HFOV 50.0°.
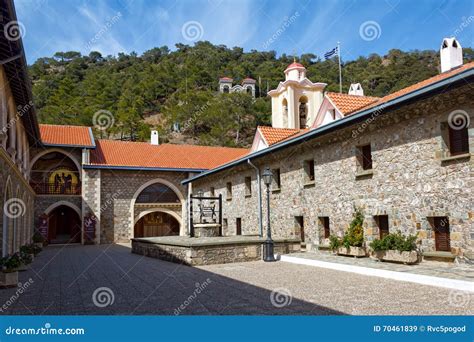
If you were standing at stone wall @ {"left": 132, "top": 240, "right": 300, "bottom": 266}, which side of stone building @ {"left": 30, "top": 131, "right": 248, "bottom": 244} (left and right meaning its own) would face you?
front

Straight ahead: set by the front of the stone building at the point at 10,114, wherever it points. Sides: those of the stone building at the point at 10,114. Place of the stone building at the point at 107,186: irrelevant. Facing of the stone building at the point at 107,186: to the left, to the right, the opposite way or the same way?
to the right

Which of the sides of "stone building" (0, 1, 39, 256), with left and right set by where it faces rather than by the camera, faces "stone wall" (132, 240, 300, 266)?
front

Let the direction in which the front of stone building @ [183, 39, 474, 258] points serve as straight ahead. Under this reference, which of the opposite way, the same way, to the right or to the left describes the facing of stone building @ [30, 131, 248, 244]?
to the left

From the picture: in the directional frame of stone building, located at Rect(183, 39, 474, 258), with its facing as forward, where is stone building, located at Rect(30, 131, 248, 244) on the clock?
stone building, located at Rect(30, 131, 248, 244) is roughly at 3 o'clock from stone building, located at Rect(183, 39, 474, 258).

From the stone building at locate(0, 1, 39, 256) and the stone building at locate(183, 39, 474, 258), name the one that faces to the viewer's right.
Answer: the stone building at locate(0, 1, 39, 256)

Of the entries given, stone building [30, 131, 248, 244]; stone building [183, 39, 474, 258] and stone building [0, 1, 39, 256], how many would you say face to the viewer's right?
1

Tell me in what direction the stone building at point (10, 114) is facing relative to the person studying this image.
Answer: facing to the right of the viewer

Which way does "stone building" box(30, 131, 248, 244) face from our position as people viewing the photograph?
facing the viewer

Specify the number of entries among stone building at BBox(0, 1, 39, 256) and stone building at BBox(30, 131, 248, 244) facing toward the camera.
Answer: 1

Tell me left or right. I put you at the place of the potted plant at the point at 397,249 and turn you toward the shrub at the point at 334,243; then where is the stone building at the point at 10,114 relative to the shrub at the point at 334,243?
left

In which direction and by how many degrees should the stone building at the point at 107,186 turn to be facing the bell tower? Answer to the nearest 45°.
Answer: approximately 45° to its left
